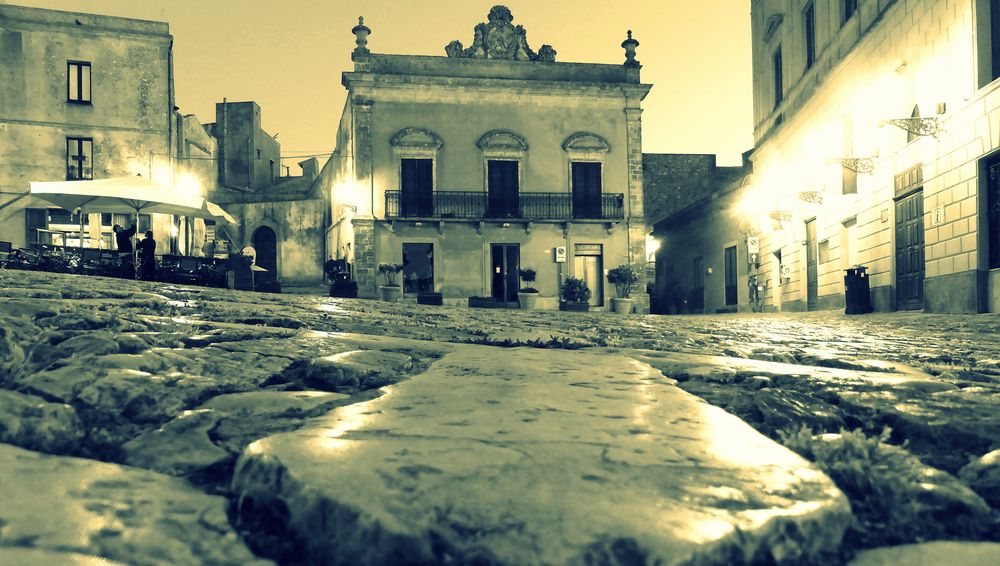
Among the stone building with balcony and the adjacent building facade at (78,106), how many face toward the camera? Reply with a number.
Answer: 2

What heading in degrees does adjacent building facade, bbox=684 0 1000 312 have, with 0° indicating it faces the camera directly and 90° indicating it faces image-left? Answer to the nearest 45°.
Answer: approximately 45°

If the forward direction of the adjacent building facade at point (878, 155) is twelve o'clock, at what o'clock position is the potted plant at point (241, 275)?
The potted plant is roughly at 1 o'clock from the adjacent building facade.

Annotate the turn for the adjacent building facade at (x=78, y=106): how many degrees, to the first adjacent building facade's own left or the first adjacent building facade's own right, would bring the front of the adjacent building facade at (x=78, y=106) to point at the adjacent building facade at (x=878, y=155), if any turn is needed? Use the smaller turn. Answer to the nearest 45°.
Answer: approximately 45° to the first adjacent building facade's own left

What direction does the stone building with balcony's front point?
toward the camera

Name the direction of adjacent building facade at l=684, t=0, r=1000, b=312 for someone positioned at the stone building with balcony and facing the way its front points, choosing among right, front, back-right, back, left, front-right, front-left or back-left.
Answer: front-left

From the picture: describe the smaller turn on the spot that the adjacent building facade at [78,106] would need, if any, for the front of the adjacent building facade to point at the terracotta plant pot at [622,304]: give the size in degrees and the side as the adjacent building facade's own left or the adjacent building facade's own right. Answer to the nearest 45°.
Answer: approximately 45° to the adjacent building facade's own left

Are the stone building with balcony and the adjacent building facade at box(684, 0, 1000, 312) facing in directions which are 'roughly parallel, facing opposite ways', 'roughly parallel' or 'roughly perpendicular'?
roughly perpendicular

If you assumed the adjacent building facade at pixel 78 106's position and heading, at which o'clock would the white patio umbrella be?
The white patio umbrella is roughly at 12 o'clock from the adjacent building facade.

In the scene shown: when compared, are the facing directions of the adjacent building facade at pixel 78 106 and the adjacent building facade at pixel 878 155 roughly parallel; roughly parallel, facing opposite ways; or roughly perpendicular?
roughly perpendicular

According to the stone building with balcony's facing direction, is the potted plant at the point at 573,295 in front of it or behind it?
in front

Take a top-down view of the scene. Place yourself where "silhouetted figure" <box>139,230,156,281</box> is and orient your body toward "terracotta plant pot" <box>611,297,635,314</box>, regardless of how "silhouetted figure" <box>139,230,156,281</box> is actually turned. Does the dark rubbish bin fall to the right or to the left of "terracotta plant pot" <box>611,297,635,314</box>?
right

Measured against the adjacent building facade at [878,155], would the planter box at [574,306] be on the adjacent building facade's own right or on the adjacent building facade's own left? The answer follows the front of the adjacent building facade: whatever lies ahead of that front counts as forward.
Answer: on the adjacent building facade's own right

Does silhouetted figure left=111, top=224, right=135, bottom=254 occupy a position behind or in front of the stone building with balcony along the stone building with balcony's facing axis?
in front
